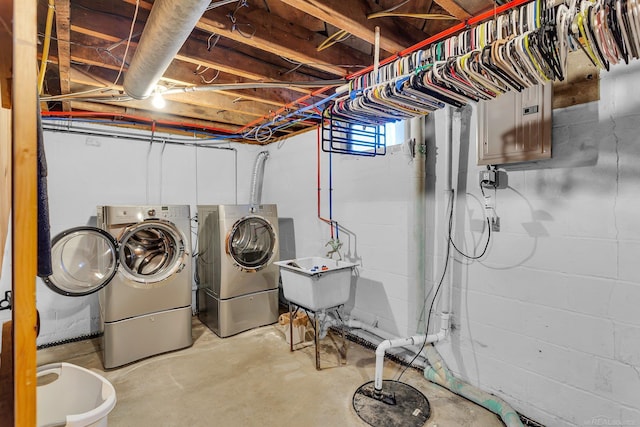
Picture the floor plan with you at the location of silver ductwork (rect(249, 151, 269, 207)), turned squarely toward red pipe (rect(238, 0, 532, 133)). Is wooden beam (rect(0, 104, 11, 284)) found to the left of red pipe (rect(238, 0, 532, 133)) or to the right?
right

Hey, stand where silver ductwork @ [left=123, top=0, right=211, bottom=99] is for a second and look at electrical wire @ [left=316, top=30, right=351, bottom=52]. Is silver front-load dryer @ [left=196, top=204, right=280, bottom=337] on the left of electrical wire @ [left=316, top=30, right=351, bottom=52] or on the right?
left

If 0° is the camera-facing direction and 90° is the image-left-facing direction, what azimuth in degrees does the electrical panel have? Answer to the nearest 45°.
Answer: approximately 45°

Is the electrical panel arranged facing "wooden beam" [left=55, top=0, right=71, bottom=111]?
yes

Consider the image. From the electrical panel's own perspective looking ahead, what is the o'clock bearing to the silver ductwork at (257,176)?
The silver ductwork is roughly at 2 o'clock from the electrical panel.

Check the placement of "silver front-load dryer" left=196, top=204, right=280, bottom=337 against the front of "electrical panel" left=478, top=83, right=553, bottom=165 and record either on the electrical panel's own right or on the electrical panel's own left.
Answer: on the electrical panel's own right

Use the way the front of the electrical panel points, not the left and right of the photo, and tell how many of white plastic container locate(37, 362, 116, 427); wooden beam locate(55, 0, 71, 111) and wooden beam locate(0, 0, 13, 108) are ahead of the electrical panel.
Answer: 3
